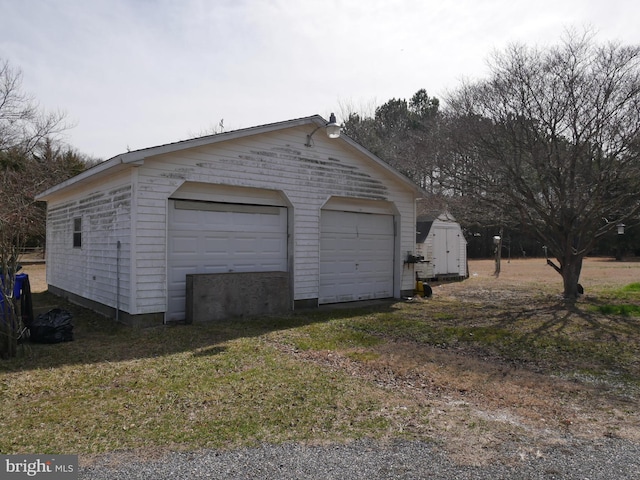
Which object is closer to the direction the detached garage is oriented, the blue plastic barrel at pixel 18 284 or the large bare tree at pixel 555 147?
the large bare tree

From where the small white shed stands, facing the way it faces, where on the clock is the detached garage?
The detached garage is roughly at 2 o'clock from the small white shed.

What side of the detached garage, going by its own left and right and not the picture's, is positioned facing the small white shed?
left

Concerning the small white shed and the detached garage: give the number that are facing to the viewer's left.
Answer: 0

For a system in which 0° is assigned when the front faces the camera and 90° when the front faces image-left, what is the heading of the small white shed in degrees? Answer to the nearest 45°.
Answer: approximately 315°

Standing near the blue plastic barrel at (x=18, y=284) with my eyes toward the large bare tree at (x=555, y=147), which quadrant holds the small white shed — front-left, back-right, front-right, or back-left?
front-left

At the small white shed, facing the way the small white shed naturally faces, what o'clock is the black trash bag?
The black trash bag is roughly at 2 o'clock from the small white shed.

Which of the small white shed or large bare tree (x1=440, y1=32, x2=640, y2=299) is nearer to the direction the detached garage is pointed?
the large bare tree

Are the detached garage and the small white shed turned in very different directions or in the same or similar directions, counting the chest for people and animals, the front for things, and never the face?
same or similar directions

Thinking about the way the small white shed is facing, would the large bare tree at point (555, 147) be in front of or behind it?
in front

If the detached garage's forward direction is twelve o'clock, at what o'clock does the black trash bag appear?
The black trash bag is roughly at 3 o'clock from the detached garage.

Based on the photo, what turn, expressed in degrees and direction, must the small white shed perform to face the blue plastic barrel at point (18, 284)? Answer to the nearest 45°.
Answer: approximately 90° to its right
